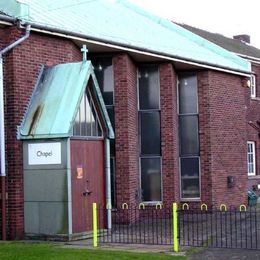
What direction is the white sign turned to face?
toward the camera

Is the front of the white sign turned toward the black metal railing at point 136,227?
no
